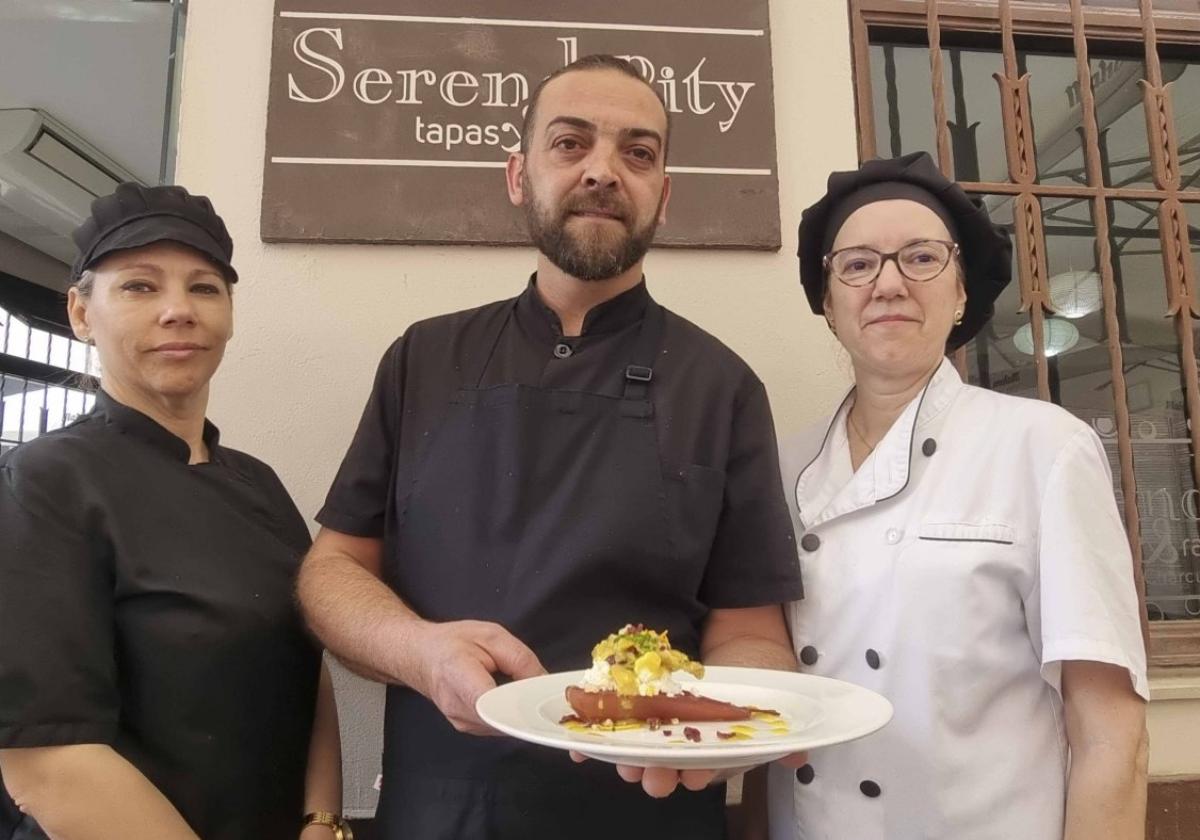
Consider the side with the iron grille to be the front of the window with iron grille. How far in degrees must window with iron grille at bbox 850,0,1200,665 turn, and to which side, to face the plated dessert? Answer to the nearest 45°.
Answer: approximately 45° to its right

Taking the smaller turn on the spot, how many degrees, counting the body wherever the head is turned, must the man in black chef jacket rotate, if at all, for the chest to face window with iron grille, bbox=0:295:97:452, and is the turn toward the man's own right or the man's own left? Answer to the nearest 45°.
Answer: approximately 135° to the man's own right

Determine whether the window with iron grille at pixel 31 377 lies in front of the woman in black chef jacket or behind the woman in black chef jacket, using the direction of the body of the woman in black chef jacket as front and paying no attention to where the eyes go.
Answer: behind

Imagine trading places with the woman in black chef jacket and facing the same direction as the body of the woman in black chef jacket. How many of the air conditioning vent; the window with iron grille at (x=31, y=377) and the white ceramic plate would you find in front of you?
1

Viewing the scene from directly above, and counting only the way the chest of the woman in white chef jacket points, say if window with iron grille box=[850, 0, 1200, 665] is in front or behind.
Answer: behind

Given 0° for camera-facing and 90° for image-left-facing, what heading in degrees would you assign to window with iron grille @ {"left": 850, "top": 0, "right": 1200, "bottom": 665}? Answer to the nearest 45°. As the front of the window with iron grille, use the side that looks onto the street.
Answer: approximately 0°
